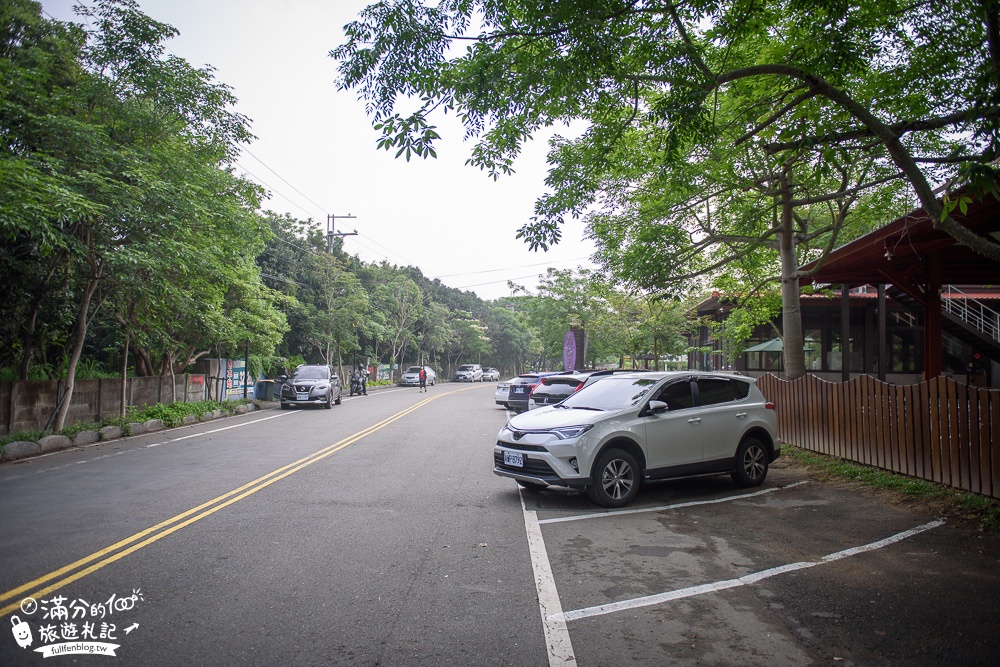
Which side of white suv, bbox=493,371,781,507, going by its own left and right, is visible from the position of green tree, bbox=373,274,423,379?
right

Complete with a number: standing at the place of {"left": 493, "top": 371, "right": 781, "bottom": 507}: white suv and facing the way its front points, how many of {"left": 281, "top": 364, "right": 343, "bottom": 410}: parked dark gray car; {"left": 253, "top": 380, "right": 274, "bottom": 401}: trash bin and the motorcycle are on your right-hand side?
3

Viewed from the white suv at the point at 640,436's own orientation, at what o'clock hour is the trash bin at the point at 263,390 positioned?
The trash bin is roughly at 3 o'clock from the white suv.

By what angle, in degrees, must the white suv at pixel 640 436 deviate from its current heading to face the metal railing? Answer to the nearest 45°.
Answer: approximately 180°

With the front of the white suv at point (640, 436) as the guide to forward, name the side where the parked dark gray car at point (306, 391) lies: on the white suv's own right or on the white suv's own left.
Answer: on the white suv's own right

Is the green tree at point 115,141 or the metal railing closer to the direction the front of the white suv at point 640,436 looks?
the green tree

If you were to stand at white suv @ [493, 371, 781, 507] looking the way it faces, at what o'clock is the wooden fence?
The wooden fence is roughly at 7 o'clock from the white suv.

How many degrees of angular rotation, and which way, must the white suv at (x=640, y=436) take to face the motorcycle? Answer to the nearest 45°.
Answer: approximately 90° to its right

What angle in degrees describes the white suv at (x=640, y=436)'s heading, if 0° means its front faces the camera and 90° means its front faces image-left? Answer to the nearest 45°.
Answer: approximately 45°
